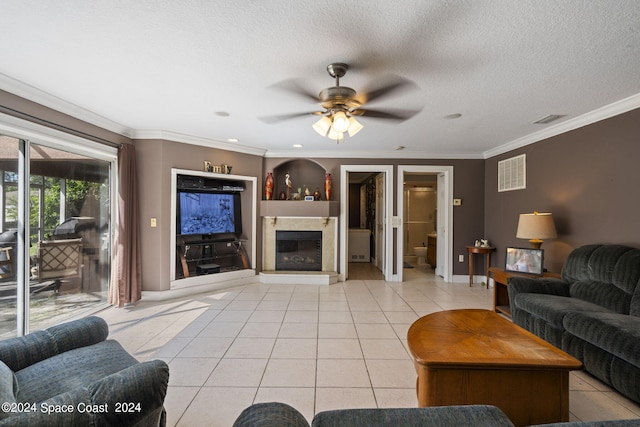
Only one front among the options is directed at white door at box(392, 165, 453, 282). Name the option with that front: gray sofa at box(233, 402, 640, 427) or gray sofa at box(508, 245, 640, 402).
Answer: gray sofa at box(233, 402, 640, 427)

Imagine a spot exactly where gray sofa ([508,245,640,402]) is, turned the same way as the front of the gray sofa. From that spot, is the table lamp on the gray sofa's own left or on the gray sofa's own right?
on the gray sofa's own right

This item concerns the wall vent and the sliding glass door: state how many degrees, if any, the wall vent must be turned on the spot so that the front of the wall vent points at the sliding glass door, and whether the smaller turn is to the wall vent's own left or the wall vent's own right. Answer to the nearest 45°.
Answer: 0° — it already faces it

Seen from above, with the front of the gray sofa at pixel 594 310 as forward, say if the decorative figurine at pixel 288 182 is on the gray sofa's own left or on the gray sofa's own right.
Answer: on the gray sofa's own right

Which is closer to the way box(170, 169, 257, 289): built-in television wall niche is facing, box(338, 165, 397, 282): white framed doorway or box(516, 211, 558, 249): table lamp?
the table lamp

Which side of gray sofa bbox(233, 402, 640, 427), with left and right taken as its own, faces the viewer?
back
